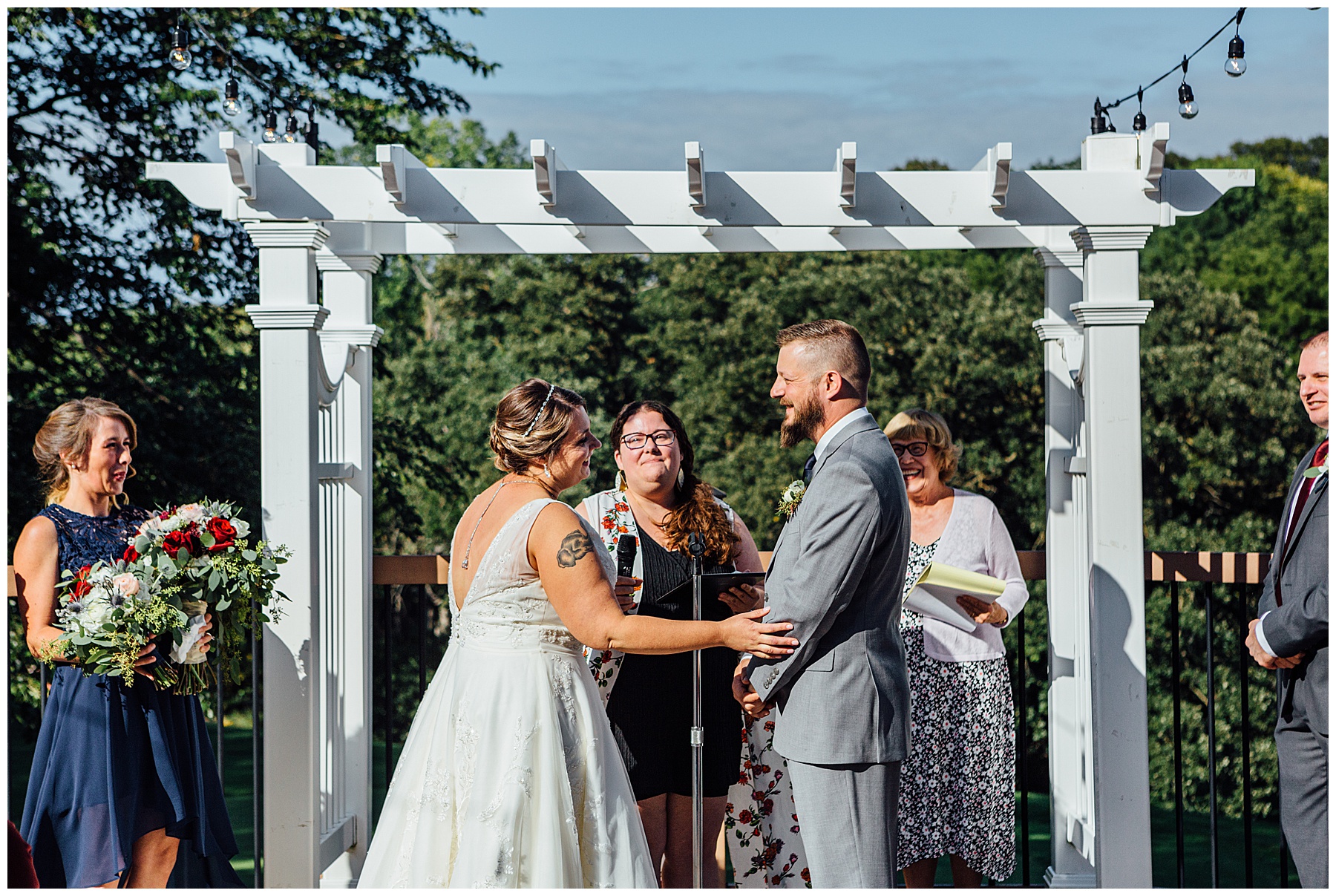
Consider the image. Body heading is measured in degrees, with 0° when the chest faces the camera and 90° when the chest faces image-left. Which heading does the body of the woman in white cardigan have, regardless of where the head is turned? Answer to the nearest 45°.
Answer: approximately 45°

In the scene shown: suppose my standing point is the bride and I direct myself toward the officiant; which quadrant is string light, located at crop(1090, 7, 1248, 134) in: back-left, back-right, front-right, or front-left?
front-right

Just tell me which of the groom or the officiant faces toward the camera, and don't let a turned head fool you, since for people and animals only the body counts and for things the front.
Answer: the officiant

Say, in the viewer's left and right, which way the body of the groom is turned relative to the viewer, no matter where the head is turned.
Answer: facing to the left of the viewer

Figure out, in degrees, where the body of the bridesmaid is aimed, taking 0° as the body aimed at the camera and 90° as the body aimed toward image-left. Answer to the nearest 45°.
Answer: approximately 315°

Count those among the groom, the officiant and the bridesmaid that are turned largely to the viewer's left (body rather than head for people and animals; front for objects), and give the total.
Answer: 1

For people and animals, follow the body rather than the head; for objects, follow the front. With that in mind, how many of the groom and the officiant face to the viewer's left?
1

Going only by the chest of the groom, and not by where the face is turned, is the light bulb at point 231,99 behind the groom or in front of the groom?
in front

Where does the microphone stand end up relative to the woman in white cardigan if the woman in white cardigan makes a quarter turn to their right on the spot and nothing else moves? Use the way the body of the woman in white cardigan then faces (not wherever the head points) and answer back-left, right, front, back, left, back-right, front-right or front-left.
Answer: left

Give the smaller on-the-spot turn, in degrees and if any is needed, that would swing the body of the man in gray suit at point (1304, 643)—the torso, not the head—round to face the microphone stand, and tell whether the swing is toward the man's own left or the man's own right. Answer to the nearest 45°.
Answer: approximately 45° to the man's own right

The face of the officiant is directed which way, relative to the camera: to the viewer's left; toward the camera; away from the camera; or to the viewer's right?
toward the camera

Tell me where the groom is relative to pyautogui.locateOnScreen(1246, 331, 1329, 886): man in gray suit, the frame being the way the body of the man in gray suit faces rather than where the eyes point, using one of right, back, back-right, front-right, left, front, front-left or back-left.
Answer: front

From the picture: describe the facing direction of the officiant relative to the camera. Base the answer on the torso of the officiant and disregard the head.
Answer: toward the camera

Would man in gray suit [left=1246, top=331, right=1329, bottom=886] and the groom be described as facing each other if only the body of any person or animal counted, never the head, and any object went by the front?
no

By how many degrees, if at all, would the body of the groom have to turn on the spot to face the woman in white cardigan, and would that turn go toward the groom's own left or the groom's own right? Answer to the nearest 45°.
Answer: approximately 90° to the groom's own right

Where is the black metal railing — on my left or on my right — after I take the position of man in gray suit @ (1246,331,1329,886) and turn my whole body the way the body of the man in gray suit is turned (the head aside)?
on my right
